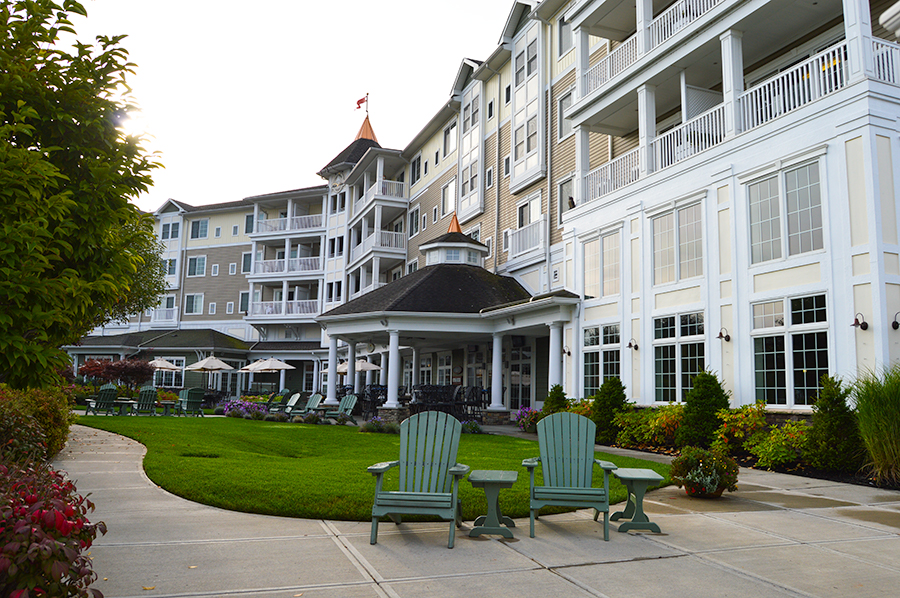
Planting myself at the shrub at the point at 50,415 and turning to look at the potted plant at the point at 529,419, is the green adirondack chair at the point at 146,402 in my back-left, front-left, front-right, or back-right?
front-left

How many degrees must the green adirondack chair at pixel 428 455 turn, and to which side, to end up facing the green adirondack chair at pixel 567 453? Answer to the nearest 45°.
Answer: approximately 90° to its left

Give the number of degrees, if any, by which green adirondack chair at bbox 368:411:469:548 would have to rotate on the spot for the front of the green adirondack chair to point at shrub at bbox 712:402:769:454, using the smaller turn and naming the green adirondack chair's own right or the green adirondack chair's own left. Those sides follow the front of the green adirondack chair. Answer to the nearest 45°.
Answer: approximately 135° to the green adirondack chair's own left

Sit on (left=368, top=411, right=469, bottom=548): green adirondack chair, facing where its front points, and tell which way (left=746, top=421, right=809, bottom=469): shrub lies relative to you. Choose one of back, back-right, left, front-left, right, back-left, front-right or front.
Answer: back-left

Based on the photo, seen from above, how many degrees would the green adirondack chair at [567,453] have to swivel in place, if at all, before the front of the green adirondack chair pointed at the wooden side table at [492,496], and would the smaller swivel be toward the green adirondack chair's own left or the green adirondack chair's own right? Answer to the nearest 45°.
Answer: approximately 45° to the green adirondack chair's own right

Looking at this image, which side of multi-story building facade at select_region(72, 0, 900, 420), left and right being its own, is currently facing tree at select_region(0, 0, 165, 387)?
front

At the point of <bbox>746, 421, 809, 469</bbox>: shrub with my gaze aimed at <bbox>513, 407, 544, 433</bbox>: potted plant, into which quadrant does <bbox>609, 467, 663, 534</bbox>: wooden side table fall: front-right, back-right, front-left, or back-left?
back-left

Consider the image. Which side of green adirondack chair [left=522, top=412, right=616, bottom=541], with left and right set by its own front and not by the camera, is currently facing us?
front

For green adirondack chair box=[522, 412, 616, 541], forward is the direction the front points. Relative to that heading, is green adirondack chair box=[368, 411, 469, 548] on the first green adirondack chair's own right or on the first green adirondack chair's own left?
on the first green adirondack chair's own right

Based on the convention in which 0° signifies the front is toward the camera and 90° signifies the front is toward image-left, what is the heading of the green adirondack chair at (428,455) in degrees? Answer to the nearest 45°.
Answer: approximately 0°

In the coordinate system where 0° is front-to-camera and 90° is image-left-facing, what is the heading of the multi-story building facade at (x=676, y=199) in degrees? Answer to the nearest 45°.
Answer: approximately 45°

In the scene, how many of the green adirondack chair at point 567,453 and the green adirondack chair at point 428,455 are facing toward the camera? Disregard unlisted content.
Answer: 2
